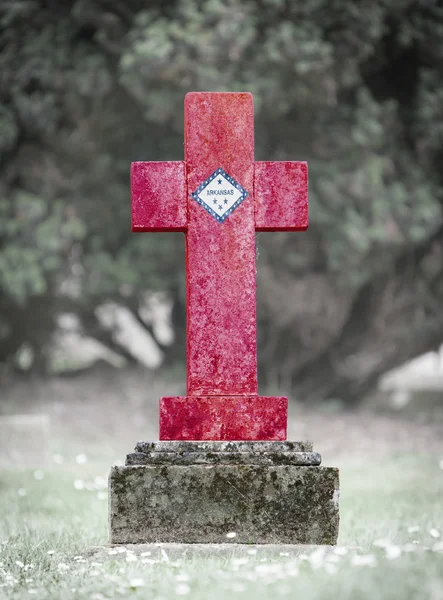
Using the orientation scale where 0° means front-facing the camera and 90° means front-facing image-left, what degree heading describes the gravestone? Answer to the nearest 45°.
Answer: approximately 0°
